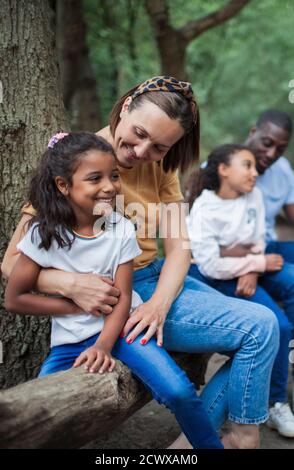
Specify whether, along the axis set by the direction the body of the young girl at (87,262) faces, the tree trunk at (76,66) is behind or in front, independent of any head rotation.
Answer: behind

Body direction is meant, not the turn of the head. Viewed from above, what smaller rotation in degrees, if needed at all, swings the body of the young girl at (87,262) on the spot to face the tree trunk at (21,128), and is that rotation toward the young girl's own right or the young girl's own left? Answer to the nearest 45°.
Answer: approximately 180°

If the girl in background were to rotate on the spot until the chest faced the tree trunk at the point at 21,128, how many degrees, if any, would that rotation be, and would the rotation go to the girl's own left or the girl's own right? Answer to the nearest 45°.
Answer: approximately 90° to the girl's own right

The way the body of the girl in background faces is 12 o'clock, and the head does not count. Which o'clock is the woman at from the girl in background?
The woman is roughly at 2 o'clock from the girl in background.

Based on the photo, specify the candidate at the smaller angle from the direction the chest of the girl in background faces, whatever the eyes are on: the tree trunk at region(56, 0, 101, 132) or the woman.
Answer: the woman

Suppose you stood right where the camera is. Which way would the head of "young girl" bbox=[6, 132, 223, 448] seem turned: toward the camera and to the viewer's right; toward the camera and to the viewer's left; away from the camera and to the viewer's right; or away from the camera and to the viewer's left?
toward the camera and to the viewer's right

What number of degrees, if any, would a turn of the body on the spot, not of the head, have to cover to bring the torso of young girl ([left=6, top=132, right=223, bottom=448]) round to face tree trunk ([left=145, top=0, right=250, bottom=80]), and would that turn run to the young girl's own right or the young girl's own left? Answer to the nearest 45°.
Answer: approximately 135° to the young girl's own left

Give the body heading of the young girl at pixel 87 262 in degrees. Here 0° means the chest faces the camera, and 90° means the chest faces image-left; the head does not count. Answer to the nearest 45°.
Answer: approximately 315°
